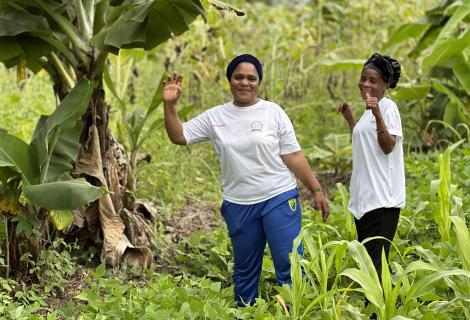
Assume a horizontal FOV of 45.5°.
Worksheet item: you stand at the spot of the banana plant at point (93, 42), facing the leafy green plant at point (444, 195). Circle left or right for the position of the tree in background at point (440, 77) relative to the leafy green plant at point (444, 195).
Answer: left

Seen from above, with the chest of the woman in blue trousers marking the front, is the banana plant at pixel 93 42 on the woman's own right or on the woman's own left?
on the woman's own right

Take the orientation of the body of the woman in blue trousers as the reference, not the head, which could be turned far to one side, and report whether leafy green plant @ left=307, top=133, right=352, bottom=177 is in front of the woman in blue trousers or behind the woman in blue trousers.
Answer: behind

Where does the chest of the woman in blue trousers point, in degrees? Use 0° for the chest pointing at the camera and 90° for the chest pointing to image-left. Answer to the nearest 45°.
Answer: approximately 0°

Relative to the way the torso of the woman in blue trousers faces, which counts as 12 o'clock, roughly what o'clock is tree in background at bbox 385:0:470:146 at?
The tree in background is roughly at 7 o'clock from the woman in blue trousers.

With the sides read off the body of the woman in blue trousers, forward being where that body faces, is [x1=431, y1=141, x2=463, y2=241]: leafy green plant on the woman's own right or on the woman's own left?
on the woman's own left
